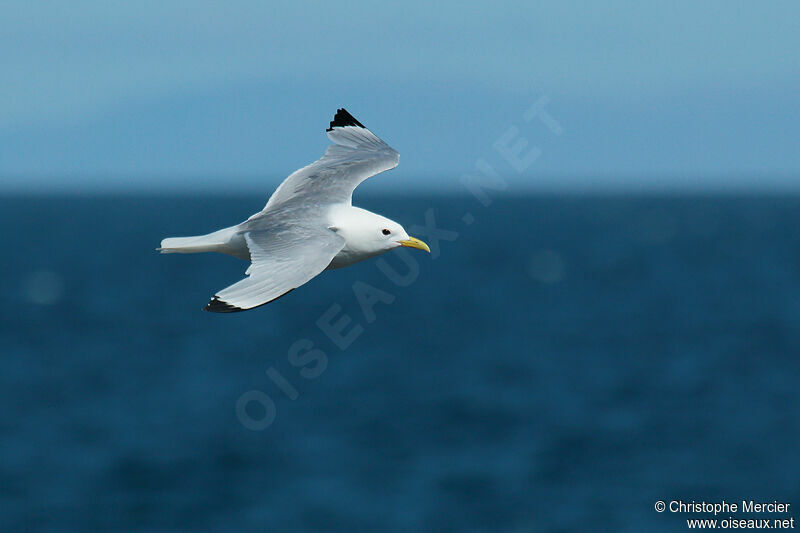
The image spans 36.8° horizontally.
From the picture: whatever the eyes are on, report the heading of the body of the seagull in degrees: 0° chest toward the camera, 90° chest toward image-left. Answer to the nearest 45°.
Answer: approximately 270°
